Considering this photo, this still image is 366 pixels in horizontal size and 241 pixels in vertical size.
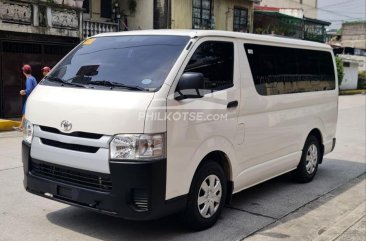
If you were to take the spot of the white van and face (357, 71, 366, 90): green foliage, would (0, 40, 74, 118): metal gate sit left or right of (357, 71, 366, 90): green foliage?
left

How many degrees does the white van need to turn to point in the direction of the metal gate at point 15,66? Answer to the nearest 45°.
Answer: approximately 90° to its right

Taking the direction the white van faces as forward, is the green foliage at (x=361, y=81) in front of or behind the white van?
behind

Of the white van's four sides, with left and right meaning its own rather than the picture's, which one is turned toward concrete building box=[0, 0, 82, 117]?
right

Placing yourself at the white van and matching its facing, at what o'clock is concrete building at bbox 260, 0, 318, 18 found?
The concrete building is roughly at 5 o'clock from the white van.

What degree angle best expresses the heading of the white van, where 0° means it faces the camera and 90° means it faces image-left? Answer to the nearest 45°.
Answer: approximately 45°

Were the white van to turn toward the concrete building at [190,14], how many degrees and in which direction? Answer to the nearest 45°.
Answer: approximately 135° to its right
